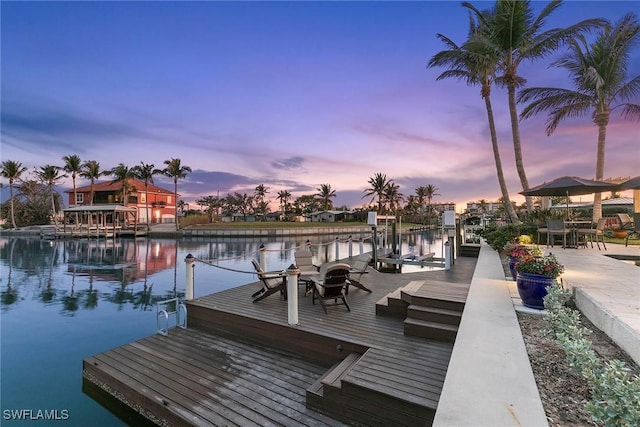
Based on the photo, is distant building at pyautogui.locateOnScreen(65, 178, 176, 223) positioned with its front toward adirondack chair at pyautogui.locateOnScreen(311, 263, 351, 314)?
yes

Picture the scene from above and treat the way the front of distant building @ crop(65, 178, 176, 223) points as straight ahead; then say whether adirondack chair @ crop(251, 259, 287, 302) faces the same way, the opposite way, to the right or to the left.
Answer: to the left

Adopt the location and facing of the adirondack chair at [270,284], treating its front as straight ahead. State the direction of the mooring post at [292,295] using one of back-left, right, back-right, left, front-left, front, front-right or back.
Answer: right

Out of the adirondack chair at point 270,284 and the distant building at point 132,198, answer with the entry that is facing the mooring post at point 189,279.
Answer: the distant building

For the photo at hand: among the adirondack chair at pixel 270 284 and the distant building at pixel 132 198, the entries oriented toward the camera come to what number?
1

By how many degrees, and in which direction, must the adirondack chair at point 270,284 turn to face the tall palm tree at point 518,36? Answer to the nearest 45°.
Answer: approximately 45° to its left

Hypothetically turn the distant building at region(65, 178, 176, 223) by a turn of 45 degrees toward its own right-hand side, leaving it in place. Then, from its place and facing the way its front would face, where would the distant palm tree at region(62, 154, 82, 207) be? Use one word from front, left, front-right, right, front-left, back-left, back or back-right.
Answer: front

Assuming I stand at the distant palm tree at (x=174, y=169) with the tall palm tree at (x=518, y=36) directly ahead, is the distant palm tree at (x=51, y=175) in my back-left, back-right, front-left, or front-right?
back-right

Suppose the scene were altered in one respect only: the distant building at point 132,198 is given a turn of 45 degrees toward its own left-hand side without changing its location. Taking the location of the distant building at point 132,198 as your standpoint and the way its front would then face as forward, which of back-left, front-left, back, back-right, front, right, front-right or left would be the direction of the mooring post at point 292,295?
front-right

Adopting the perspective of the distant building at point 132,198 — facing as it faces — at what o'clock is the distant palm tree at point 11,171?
The distant palm tree is roughly at 3 o'clock from the distant building.

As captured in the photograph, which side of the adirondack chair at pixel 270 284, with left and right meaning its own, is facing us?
right

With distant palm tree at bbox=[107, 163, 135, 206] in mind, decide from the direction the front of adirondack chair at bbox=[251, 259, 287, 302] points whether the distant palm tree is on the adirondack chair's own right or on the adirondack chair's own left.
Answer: on the adirondack chair's own left

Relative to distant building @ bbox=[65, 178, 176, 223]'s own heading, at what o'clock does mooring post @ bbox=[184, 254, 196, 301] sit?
The mooring post is roughly at 12 o'clock from the distant building.

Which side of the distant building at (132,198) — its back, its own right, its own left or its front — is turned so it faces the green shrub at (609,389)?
front

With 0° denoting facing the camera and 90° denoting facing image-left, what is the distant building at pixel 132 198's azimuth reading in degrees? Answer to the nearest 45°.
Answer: approximately 0°
